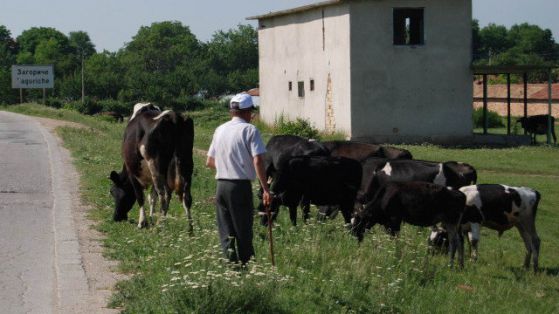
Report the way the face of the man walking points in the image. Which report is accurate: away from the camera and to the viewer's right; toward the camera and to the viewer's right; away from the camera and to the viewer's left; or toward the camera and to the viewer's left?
away from the camera and to the viewer's right

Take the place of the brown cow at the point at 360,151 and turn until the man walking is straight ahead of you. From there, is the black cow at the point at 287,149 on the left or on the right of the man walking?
right

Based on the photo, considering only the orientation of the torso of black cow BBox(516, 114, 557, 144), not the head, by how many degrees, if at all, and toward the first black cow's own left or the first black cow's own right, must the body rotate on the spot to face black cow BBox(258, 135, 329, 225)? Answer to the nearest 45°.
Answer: approximately 90° to the first black cow's own left

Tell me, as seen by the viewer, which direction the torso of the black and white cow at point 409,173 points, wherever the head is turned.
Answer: to the viewer's left

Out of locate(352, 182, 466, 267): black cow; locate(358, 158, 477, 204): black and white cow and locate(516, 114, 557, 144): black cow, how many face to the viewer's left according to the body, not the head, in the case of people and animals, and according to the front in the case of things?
3

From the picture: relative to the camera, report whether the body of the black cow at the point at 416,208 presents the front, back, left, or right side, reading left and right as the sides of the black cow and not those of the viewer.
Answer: left

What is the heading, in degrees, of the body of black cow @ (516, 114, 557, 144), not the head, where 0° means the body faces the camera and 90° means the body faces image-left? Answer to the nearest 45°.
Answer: approximately 90°

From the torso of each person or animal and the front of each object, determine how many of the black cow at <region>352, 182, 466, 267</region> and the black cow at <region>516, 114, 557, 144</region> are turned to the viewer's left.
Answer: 2

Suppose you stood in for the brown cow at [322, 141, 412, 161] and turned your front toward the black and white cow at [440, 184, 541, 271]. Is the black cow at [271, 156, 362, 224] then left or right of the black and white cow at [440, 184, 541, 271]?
right

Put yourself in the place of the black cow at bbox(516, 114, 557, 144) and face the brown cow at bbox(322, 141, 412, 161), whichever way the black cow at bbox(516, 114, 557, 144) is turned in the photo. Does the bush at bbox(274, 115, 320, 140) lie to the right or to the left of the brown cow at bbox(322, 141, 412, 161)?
right

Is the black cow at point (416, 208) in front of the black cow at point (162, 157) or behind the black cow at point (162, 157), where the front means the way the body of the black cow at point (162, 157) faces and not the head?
behind

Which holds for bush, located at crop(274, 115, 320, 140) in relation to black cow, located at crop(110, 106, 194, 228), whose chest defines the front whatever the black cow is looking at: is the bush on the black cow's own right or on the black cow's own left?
on the black cow's own right
